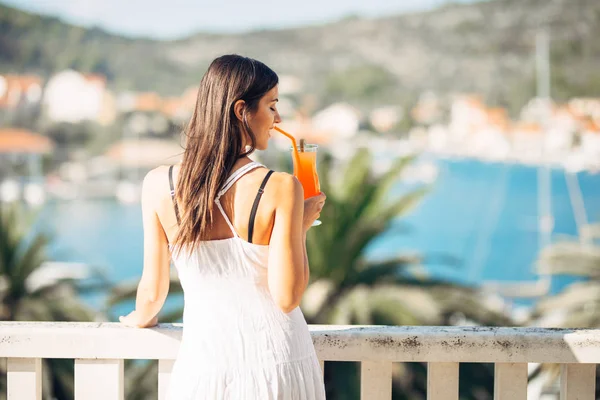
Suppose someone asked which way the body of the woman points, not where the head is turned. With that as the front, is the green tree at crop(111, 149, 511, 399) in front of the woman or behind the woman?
in front

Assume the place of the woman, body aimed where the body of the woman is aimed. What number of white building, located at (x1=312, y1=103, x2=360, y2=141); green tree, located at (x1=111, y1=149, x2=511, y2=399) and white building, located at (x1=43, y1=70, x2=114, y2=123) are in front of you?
3

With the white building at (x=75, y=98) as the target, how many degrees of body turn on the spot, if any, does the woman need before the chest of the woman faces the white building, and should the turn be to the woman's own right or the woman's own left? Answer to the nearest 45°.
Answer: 0° — they already face it

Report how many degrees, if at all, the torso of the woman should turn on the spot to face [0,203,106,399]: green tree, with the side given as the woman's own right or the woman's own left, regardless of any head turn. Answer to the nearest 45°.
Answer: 0° — they already face it

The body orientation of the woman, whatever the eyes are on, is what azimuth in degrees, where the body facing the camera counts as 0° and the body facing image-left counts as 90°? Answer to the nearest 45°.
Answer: approximately 180°

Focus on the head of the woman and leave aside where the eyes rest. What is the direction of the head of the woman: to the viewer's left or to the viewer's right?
to the viewer's right

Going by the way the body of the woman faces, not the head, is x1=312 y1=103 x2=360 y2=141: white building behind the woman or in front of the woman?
in front
